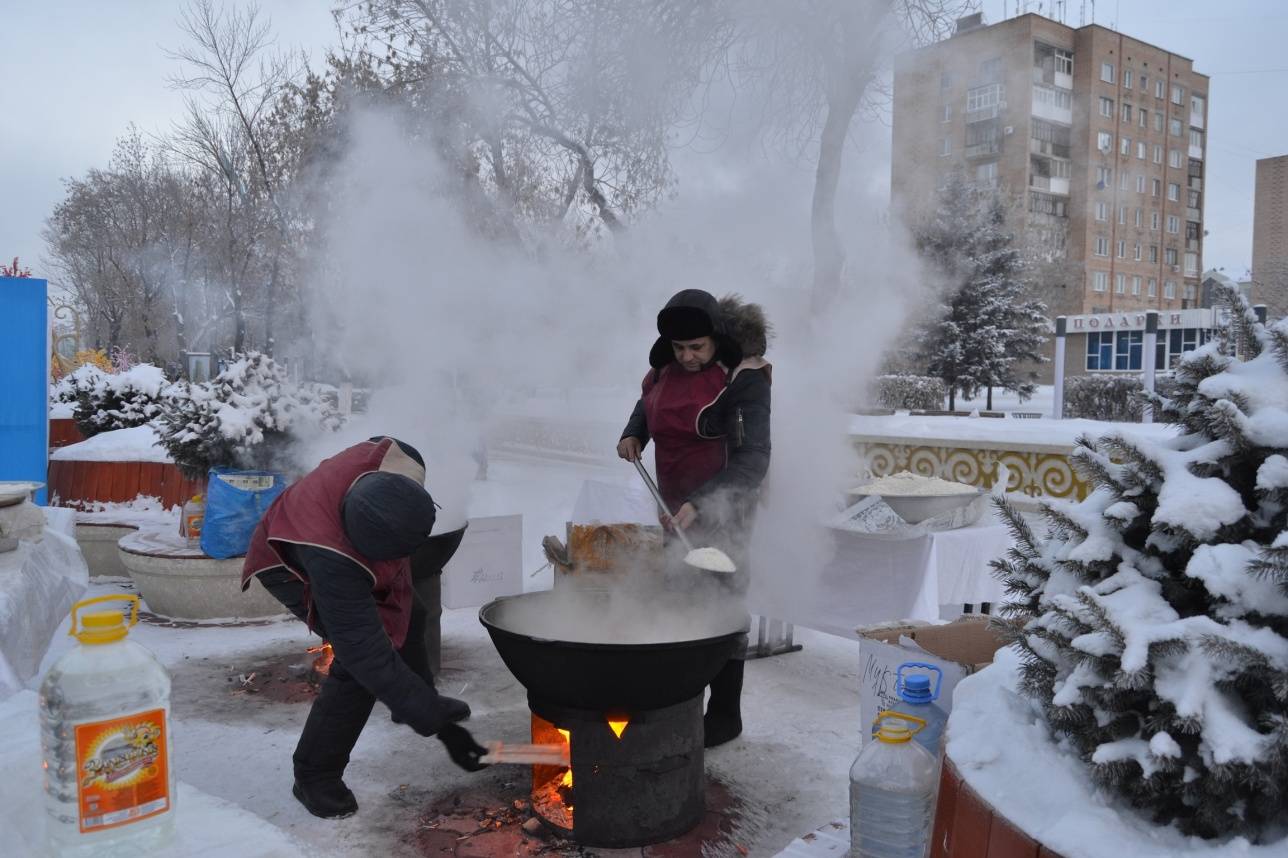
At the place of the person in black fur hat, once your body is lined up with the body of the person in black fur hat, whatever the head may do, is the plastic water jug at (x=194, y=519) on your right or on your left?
on your right

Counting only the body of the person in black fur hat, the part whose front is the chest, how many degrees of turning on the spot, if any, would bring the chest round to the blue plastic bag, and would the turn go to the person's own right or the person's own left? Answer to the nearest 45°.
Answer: approximately 90° to the person's own right

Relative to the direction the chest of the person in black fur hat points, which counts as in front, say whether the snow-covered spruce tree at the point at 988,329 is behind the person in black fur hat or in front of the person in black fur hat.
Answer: behind

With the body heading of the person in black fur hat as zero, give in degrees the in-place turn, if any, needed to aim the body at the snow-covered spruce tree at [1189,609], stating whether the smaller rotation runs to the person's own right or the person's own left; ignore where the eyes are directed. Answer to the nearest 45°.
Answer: approximately 45° to the person's own left

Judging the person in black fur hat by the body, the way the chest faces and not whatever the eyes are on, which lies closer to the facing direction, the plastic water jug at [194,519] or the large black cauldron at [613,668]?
the large black cauldron

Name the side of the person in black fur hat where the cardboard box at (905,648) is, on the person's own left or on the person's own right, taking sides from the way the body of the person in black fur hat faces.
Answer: on the person's own left

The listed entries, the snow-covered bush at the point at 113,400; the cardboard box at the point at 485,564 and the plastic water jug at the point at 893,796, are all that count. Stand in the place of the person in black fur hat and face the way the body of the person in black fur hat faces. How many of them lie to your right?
2

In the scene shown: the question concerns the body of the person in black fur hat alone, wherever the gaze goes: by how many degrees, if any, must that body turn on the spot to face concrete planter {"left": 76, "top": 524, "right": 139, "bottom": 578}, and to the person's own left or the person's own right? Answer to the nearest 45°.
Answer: approximately 90° to the person's own right

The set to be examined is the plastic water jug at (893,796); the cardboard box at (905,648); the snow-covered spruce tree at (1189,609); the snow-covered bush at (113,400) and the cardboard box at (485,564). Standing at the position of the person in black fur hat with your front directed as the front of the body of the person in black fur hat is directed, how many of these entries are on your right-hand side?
2

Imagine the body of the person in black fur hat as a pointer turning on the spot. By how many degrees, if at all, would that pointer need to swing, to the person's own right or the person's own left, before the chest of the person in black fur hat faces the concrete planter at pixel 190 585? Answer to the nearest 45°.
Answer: approximately 90° to the person's own right

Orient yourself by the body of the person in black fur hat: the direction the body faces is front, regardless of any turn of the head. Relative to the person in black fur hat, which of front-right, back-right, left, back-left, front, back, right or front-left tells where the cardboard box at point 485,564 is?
right

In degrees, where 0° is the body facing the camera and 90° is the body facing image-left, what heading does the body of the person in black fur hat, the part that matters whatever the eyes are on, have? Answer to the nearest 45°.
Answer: approximately 45°

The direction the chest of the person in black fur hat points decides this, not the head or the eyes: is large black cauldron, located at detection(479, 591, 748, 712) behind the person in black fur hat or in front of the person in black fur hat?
in front

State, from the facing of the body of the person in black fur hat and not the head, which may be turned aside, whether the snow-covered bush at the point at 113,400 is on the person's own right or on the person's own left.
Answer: on the person's own right

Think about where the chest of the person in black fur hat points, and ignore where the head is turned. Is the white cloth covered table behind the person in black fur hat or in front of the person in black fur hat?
behind
